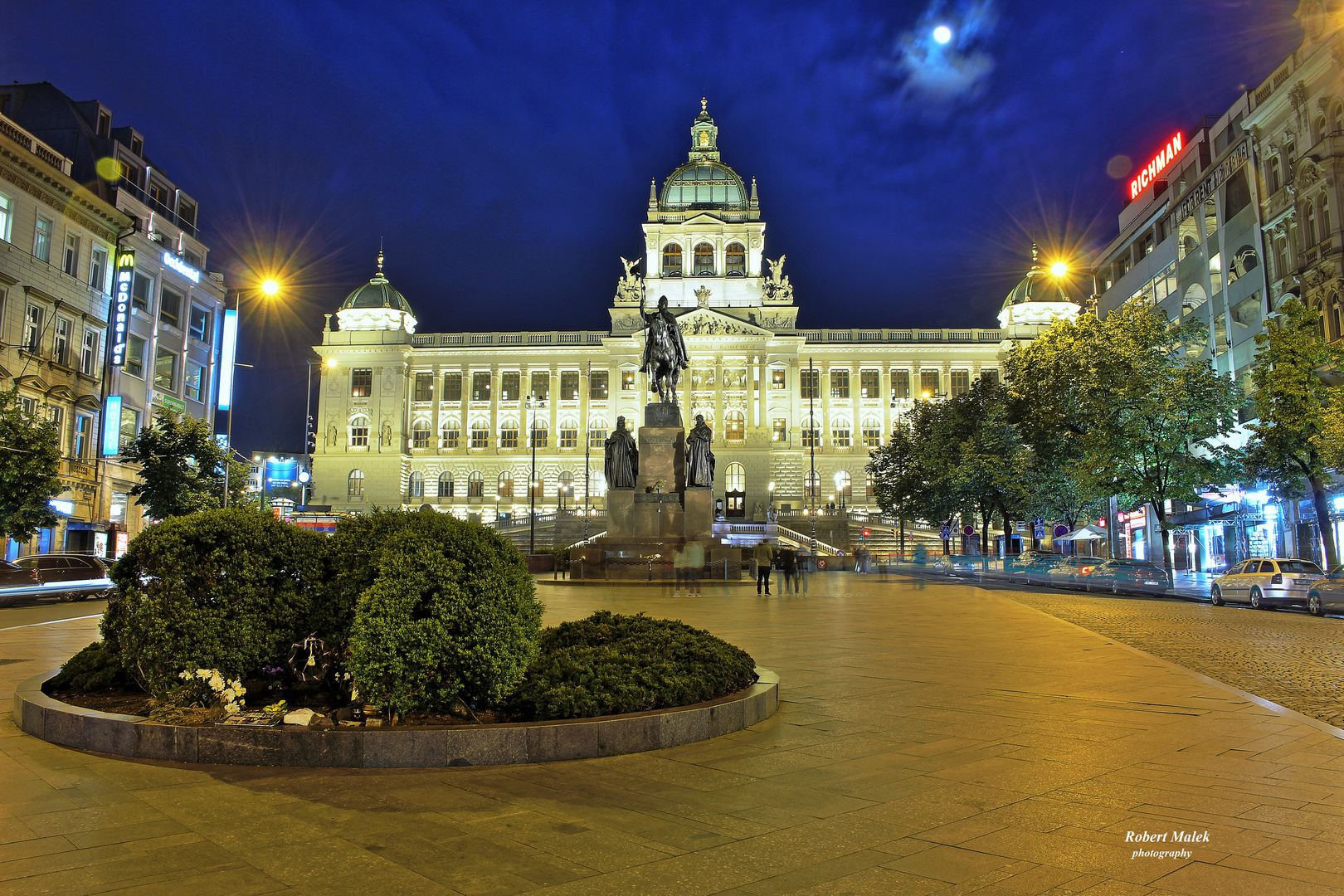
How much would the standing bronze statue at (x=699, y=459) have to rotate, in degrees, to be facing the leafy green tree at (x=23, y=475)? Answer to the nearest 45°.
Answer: approximately 90° to its right

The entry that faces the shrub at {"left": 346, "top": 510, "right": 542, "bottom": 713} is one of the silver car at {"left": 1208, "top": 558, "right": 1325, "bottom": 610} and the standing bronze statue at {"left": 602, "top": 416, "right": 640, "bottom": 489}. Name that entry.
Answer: the standing bronze statue

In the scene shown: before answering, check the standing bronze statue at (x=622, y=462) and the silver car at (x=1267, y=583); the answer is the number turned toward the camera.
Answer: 1

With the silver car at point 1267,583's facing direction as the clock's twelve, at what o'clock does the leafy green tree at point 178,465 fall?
The leafy green tree is roughly at 10 o'clock from the silver car.

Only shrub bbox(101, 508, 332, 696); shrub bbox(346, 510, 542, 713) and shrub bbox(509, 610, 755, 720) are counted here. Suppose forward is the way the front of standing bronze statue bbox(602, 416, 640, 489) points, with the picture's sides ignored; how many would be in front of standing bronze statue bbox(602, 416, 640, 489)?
3

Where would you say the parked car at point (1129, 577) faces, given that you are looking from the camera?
facing away from the viewer and to the left of the viewer

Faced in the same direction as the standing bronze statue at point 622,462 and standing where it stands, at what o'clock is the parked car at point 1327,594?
The parked car is roughly at 10 o'clock from the standing bronze statue.

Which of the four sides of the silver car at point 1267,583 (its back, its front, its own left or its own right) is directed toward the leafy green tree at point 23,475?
left

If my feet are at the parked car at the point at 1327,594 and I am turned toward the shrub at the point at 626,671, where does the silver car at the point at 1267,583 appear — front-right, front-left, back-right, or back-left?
back-right

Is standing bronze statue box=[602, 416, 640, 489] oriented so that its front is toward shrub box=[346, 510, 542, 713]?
yes

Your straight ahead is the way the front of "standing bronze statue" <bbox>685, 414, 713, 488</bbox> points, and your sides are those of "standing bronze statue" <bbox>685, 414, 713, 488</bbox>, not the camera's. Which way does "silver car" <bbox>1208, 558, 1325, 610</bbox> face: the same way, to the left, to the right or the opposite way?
the opposite way

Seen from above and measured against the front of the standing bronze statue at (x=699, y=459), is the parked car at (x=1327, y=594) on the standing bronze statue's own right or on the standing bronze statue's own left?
on the standing bronze statue's own left

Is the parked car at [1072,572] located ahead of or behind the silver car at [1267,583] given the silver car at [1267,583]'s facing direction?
ahead

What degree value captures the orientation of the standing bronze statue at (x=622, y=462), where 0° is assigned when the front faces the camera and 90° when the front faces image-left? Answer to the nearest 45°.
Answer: approximately 0°

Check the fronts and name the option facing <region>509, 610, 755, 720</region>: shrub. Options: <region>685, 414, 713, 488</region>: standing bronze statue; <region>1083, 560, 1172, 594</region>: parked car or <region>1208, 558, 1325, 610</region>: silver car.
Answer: the standing bronze statue

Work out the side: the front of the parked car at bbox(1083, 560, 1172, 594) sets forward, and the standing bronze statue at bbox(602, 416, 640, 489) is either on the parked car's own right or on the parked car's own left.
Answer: on the parked car's own left
